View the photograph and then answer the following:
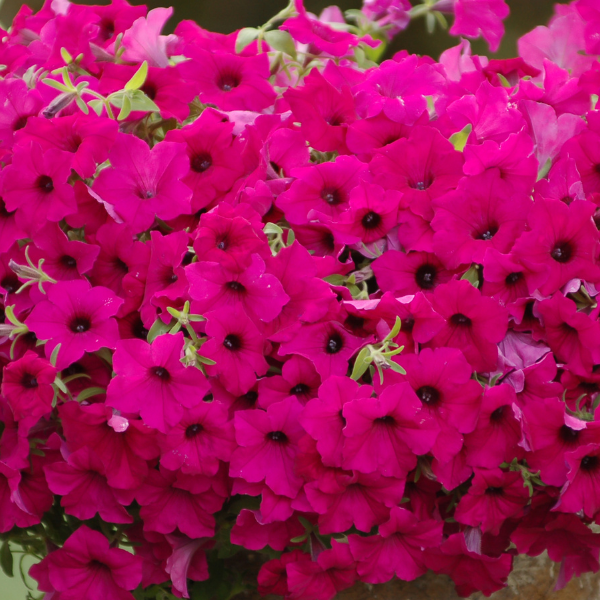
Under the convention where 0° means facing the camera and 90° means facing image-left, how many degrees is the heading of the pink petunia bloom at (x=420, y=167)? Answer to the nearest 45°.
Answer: approximately 0°

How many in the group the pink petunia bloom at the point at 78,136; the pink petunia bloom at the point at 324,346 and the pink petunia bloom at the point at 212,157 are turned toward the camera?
3

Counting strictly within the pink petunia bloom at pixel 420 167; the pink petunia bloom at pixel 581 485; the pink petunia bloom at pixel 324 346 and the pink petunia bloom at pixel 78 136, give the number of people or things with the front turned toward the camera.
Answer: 4

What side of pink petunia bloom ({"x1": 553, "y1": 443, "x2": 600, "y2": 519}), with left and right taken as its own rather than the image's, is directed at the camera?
front

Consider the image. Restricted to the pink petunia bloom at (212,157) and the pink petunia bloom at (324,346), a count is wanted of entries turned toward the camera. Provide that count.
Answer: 2

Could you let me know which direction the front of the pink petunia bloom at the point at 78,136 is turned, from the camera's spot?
facing the viewer

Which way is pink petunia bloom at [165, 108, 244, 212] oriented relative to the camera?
toward the camera

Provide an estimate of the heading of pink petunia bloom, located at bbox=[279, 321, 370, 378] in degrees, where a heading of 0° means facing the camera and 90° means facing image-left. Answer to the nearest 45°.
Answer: approximately 0°

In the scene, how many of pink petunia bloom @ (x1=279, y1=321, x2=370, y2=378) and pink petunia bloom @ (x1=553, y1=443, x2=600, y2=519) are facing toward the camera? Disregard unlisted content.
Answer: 2

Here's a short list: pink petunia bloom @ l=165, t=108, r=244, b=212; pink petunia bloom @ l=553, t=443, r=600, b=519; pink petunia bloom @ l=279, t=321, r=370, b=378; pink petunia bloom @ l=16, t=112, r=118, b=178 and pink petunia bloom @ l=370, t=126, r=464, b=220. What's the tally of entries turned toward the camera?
5
